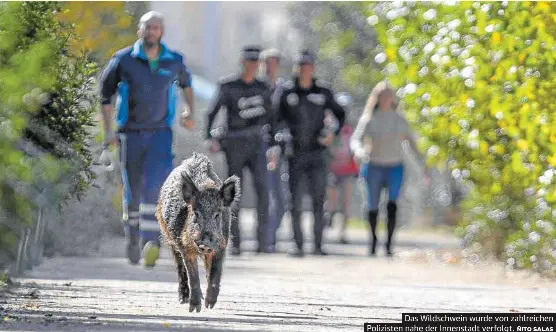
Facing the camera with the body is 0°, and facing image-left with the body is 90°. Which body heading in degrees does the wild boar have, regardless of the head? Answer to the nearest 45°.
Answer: approximately 0°

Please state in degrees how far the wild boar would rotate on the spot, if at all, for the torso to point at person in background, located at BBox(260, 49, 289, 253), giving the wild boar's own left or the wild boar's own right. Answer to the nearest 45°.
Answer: approximately 180°

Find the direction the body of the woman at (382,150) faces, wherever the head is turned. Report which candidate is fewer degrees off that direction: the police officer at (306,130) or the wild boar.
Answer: the wild boar

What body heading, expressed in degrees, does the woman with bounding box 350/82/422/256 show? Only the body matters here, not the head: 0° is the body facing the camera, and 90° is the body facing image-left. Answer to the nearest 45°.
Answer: approximately 0°

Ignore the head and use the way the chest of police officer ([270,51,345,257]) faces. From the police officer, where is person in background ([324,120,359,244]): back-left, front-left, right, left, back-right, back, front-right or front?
back

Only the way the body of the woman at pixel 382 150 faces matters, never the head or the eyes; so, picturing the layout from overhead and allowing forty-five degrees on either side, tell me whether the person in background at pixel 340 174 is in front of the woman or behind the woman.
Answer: behind

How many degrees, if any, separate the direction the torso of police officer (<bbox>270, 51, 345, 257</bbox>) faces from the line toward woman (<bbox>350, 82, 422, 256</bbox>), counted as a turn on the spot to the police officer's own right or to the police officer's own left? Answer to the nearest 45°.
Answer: approximately 90° to the police officer's own left

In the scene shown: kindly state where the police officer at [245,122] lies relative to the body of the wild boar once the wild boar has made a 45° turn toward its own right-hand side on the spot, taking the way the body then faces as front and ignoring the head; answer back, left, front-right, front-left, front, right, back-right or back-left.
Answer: back-right
